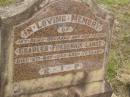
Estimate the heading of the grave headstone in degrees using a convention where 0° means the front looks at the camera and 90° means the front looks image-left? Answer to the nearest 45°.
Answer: approximately 0°
